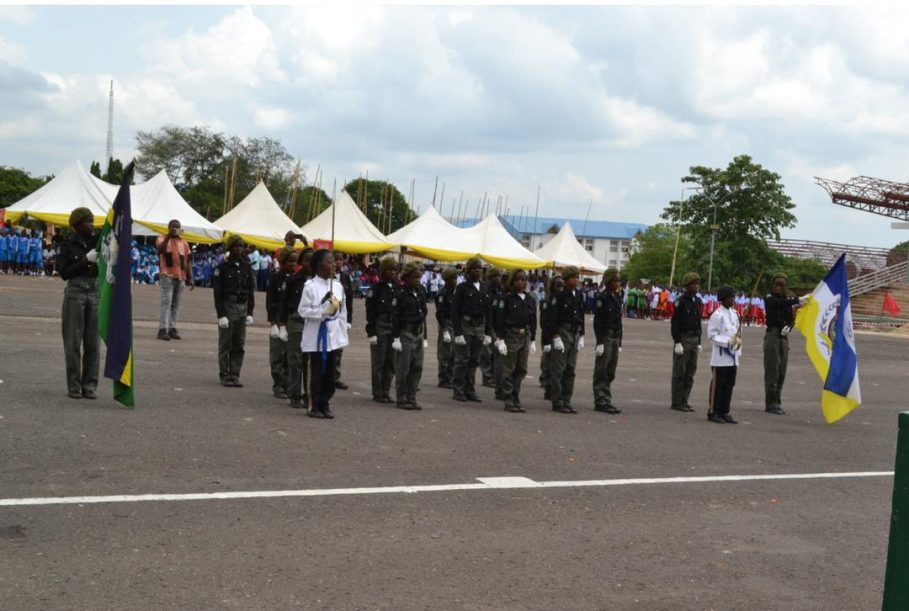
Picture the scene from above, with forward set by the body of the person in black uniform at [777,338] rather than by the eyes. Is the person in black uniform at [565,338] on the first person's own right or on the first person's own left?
on the first person's own right

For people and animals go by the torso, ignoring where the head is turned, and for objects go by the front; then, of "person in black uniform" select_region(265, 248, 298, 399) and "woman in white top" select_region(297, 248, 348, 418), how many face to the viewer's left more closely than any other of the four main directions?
0

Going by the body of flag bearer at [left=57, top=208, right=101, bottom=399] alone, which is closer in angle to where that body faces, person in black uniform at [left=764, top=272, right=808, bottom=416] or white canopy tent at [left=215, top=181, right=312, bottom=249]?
the person in black uniform

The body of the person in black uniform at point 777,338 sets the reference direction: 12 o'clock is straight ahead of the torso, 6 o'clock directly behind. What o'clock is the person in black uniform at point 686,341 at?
the person in black uniform at point 686,341 is roughly at 3 o'clock from the person in black uniform at point 777,338.

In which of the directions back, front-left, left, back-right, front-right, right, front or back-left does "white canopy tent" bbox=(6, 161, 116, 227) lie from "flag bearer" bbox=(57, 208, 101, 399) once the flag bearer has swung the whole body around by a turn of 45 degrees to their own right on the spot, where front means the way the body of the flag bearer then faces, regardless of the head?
back

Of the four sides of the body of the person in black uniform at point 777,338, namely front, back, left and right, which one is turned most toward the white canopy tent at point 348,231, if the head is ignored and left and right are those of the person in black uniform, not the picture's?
back

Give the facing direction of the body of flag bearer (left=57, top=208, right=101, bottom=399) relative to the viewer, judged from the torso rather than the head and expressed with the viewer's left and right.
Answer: facing the viewer and to the right of the viewer

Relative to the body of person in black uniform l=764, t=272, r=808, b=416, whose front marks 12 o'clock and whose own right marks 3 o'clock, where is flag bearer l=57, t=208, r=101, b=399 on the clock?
The flag bearer is roughly at 3 o'clock from the person in black uniform.

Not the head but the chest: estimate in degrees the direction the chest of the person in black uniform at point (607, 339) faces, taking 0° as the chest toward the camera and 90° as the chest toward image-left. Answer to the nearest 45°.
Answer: approximately 315°

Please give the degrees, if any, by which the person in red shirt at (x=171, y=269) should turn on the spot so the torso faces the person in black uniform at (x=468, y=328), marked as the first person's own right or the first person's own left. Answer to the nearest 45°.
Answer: approximately 45° to the first person's own left
